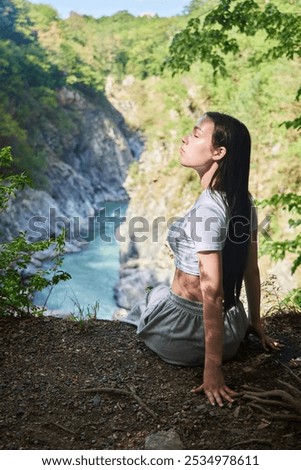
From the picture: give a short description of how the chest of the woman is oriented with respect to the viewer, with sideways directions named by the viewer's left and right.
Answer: facing away from the viewer and to the left of the viewer

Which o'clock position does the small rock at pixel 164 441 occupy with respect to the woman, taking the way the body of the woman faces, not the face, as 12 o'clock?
The small rock is roughly at 8 o'clock from the woman.

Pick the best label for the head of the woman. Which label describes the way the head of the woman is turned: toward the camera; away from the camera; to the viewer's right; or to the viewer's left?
to the viewer's left
